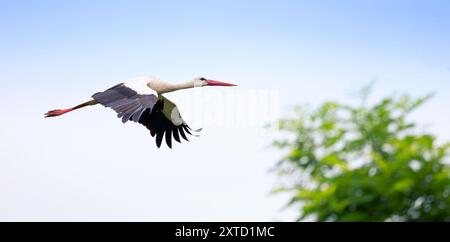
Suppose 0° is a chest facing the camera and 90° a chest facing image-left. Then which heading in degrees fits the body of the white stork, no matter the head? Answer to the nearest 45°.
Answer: approximately 270°

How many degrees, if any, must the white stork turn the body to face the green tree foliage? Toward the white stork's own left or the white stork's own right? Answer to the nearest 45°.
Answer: approximately 45° to the white stork's own right
